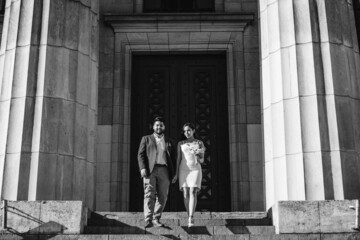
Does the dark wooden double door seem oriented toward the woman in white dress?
yes

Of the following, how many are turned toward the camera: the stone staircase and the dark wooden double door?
2

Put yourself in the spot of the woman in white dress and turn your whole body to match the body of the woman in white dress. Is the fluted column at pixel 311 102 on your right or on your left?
on your left

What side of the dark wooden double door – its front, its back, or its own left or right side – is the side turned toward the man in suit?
front

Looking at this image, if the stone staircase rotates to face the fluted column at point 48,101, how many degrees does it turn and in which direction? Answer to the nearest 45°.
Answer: approximately 90° to its right

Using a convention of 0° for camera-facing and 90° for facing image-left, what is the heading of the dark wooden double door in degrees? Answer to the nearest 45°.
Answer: approximately 0°

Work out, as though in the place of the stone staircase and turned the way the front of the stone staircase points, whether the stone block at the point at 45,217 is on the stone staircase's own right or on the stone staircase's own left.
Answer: on the stone staircase's own right

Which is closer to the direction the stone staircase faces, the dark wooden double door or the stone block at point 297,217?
the stone block

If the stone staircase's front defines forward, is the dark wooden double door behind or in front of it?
behind

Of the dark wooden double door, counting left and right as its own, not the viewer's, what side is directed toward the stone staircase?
front

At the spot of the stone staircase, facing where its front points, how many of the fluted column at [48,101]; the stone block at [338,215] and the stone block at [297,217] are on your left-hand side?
2

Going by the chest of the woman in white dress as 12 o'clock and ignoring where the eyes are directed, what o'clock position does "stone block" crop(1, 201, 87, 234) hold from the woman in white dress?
The stone block is roughly at 3 o'clock from the woman in white dress.

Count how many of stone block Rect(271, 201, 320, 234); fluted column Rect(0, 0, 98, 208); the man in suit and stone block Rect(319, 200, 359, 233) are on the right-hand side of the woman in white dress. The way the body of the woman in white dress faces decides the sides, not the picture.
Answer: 2

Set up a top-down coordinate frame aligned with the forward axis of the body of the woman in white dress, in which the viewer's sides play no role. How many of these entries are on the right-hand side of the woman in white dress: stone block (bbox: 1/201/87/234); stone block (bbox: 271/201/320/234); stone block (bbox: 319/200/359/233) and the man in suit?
2

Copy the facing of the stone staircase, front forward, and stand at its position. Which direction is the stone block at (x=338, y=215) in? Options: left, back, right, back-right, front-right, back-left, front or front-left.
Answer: left

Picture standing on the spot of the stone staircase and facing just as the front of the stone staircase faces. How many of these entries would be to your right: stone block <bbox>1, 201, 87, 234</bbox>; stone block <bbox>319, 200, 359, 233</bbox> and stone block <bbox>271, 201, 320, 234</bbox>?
1
